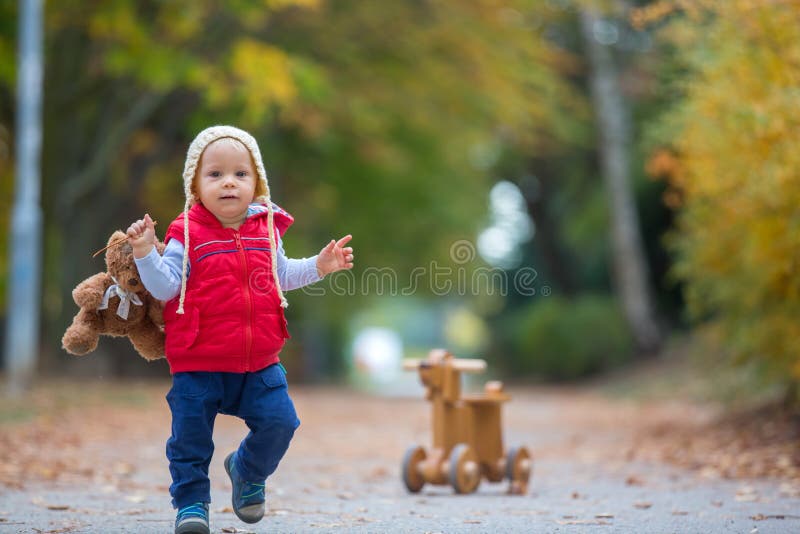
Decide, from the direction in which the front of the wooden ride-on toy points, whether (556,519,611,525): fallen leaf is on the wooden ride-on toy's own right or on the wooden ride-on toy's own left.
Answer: on the wooden ride-on toy's own left

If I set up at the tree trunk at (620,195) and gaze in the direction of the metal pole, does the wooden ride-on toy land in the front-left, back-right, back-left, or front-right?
front-left

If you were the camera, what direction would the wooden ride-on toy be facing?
facing the viewer and to the left of the viewer

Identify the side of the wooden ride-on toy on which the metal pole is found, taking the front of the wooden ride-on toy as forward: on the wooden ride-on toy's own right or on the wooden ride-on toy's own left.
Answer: on the wooden ride-on toy's own right

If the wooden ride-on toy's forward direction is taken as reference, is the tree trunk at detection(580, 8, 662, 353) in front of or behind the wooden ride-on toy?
behind

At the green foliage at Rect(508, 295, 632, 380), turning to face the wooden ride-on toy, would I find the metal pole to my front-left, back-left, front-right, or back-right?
front-right
